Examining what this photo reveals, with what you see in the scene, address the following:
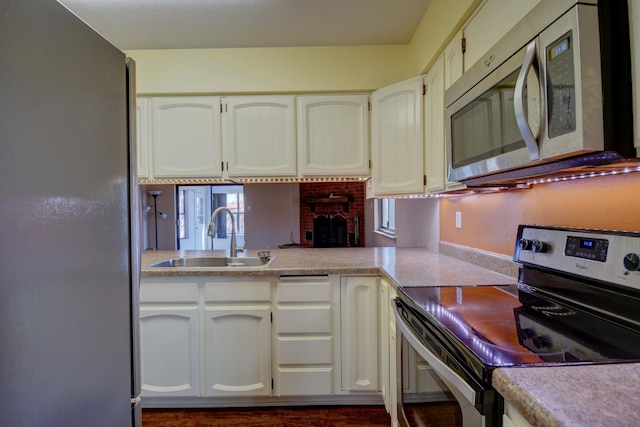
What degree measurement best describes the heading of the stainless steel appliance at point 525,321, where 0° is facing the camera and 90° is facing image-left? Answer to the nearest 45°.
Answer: approximately 45°

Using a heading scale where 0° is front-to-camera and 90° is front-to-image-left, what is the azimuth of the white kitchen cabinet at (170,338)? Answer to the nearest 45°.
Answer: approximately 0°

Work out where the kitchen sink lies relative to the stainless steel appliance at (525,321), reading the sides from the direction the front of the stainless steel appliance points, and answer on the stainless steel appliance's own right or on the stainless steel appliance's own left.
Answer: on the stainless steel appliance's own right

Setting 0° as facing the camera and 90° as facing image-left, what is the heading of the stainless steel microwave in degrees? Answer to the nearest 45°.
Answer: approximately 45°

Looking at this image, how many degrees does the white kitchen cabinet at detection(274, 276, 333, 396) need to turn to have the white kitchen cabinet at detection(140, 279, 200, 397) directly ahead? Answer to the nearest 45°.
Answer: approximately 90° to its right

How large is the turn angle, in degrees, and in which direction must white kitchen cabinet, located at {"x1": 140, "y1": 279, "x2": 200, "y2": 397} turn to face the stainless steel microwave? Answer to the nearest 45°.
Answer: approximately 45° to its left

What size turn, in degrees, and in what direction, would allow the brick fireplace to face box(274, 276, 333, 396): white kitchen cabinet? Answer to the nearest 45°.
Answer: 0° — it already faces it

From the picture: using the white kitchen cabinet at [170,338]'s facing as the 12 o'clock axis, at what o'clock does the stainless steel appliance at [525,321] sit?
The stainless steel appliance is roughly at 11 o'clock from the white kitchen cabinet.

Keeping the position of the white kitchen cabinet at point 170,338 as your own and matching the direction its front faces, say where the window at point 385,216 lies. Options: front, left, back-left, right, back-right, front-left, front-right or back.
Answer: back-left

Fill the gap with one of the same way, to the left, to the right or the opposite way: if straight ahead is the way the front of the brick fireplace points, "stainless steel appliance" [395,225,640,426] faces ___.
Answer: to the right

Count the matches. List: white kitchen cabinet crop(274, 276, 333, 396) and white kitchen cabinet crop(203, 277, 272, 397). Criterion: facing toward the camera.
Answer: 2

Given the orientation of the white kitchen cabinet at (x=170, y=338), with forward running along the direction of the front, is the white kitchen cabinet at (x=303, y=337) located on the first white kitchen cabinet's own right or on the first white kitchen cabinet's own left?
on the first white kitchen cabinet's own left

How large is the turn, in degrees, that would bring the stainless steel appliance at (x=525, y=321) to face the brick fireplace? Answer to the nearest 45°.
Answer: approximately 90° to its right

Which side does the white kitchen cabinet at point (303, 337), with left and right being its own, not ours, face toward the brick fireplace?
back
